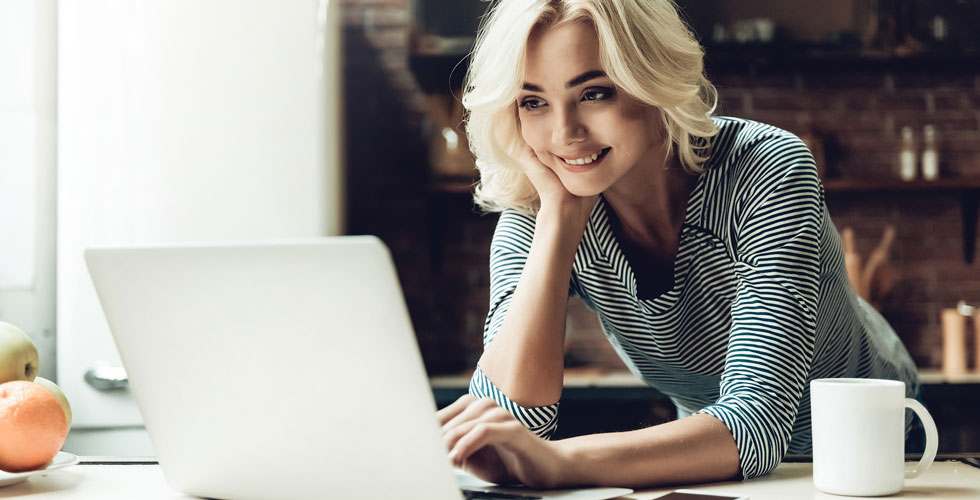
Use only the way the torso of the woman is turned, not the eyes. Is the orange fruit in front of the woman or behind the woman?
in front

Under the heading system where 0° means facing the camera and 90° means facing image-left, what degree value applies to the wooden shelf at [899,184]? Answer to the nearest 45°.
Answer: approximately 0°

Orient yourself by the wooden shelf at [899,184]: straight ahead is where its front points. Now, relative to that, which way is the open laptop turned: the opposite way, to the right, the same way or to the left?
the opposite way

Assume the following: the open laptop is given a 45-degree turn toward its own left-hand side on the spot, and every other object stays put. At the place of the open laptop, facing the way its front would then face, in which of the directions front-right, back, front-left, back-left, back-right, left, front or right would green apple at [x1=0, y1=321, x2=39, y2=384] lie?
front-left

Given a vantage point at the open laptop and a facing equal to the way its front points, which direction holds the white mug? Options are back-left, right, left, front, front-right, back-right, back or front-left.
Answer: front-right

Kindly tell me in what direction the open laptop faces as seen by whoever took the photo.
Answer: facing away from the viewer and to the right of the viewer

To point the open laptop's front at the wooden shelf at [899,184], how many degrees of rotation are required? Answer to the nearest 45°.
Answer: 0° — it already faces it

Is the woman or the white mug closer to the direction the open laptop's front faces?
the woman

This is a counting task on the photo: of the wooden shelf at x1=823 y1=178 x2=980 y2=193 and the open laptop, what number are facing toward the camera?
1

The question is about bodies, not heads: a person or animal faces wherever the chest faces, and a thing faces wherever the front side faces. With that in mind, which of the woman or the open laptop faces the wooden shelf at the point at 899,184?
the open laptop
